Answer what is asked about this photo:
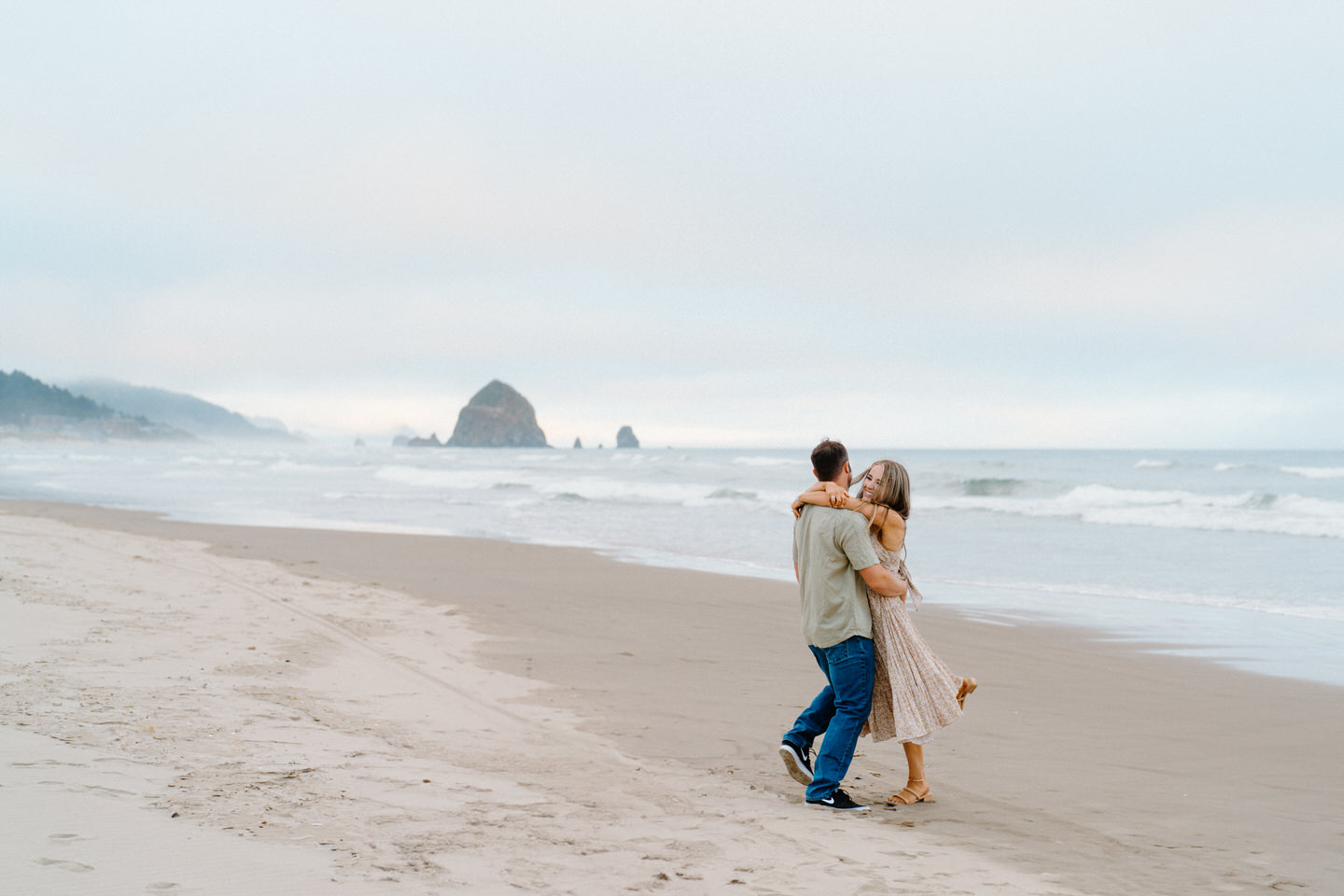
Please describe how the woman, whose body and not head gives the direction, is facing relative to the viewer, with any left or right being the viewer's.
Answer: facing to the left of the viewer

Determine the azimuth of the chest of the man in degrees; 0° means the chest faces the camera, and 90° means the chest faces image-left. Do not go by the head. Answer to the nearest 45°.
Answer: approximately 225°

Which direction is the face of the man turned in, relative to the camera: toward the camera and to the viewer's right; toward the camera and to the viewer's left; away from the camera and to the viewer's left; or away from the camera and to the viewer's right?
away from the camera and to the viewer's right

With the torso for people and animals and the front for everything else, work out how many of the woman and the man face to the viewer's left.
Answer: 1
